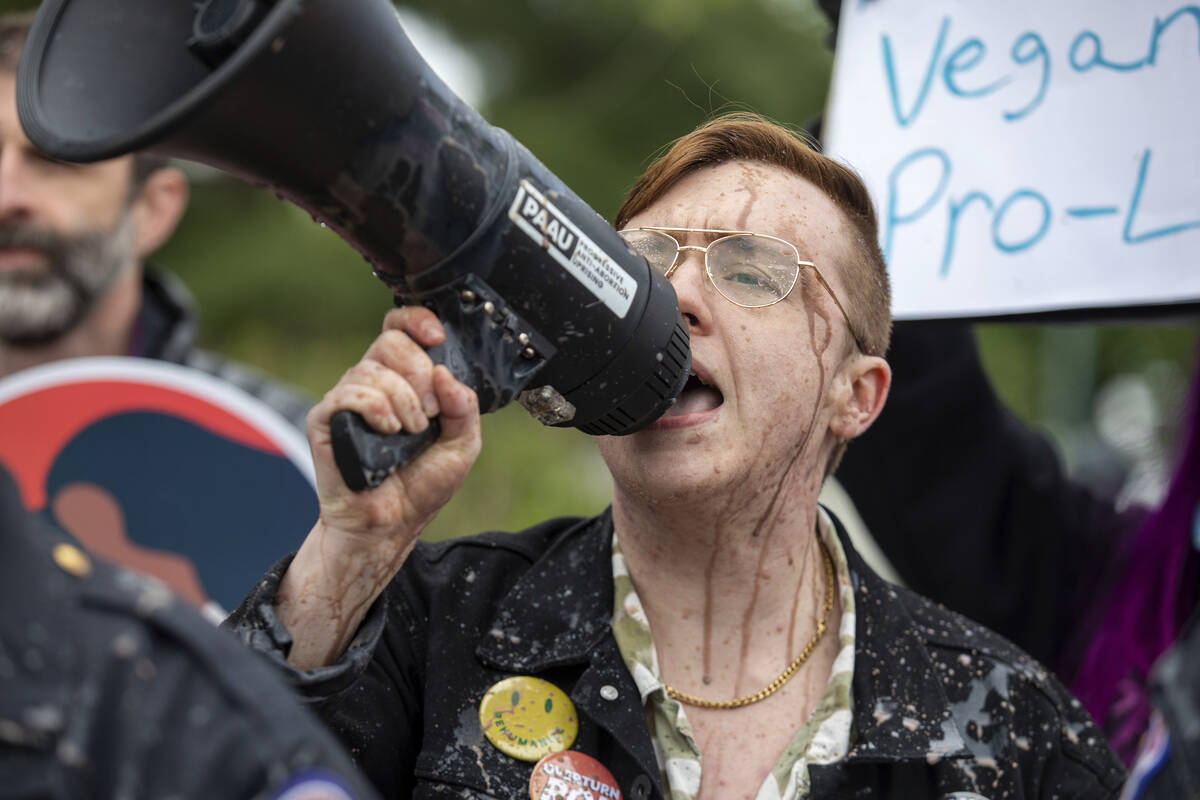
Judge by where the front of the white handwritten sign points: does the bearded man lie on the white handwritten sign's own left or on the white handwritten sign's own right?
on the white handwritten sign's own right

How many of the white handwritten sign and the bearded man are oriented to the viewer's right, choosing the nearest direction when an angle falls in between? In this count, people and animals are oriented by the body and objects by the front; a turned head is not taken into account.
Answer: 0

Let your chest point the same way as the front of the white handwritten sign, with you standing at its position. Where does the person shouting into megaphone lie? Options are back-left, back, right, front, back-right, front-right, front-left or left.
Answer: front

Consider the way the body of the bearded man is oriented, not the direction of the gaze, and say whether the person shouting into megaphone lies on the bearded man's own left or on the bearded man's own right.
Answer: on the bearded man's own left

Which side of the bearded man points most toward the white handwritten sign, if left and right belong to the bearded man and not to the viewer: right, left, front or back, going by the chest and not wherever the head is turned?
left

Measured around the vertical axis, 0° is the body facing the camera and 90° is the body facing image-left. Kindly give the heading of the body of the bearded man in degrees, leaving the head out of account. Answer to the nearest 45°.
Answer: approximately 45°

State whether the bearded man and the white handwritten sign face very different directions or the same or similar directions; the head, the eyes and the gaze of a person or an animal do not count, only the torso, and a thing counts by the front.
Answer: same or similar directions

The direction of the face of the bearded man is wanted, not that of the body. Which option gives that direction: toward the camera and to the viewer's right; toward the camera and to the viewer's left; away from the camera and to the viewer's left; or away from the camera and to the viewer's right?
toward the camera and to the viewer's left

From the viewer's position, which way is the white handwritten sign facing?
facing the viewer
